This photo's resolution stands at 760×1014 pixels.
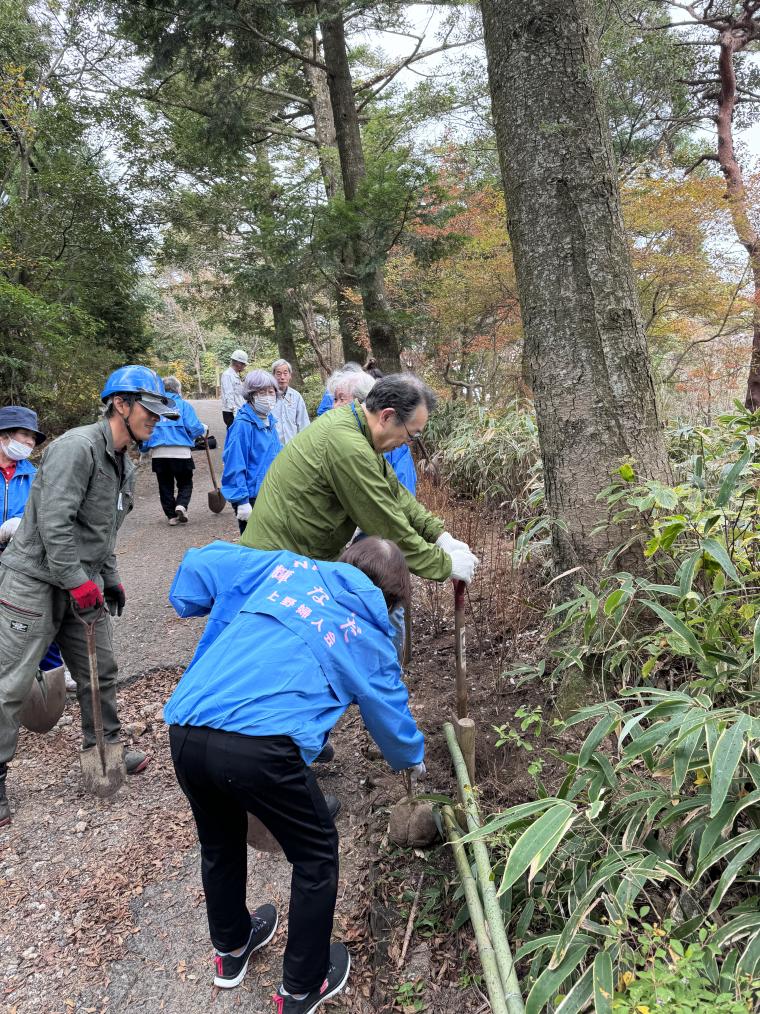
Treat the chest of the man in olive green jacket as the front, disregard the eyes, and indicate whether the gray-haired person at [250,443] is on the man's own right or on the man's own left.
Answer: on the man's own left

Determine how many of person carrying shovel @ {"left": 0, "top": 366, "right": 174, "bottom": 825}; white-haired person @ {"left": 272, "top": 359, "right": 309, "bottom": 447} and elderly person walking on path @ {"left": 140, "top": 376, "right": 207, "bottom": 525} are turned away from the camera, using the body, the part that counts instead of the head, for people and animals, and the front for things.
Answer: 1

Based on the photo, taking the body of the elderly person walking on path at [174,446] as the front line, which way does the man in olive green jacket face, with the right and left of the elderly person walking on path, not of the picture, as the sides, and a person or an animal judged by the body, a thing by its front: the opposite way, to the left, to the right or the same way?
to the right

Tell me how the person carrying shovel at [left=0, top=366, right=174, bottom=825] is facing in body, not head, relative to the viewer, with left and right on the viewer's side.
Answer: facing to the right of the viewer

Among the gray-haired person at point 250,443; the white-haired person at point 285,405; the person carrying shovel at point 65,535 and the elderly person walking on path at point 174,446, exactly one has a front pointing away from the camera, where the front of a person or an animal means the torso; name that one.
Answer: the elderly person walking on path

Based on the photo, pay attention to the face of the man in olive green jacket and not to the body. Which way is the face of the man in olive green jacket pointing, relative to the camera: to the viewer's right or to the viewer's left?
to the viewer's right

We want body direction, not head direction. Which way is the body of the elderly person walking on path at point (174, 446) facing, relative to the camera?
away from the camera

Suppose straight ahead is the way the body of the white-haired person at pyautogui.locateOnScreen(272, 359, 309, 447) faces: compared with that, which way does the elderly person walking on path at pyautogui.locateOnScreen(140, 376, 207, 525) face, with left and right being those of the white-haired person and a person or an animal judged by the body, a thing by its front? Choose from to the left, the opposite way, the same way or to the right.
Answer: the opposite way

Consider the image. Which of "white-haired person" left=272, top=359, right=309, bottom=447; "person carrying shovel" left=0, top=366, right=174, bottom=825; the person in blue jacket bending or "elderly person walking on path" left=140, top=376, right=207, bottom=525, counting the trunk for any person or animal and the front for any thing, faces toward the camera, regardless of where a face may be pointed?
the white-haired person

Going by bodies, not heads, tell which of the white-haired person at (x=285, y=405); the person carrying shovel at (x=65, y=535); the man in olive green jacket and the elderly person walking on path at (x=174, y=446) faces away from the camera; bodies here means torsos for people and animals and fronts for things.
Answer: the elderly person walking on path

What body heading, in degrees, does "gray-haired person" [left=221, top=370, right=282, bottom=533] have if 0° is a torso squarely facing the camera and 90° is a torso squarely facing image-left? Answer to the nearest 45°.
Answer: approximately 315°

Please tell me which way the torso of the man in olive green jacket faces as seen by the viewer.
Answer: to the viewer's right

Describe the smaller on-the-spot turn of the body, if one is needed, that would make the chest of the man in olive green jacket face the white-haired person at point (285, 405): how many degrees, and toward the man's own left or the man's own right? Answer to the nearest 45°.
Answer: approximately 90° to the man's own left

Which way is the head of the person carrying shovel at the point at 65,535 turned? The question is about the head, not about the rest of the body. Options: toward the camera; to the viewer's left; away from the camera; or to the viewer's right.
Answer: to the viewer's right

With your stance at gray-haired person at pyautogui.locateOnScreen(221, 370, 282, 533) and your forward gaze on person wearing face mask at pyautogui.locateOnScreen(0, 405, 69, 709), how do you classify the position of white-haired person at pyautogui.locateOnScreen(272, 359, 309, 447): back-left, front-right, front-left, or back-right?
back-right
